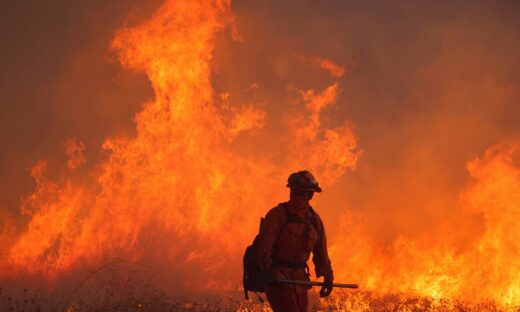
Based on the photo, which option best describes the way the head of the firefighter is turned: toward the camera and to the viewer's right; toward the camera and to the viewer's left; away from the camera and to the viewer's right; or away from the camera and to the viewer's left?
toward the camera and to the viewer's right

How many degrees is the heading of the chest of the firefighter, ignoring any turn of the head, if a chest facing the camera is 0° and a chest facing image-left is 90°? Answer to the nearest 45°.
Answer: approximately 315°
